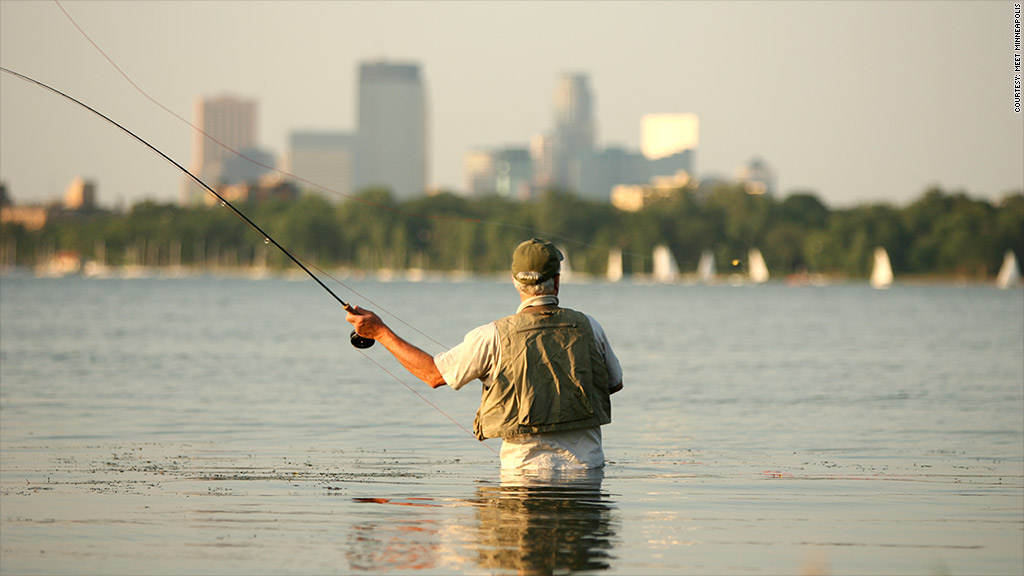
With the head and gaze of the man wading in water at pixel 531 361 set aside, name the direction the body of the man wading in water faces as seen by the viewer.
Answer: away from the camera
